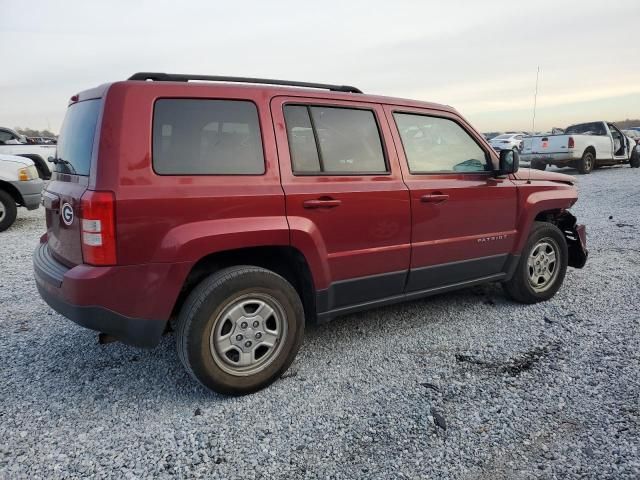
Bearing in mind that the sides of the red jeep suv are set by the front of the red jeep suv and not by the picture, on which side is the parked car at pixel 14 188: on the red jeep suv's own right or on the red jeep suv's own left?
on the red jeep suv's own left

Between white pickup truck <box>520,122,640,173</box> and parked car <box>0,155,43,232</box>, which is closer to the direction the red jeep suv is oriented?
the white pickup truck

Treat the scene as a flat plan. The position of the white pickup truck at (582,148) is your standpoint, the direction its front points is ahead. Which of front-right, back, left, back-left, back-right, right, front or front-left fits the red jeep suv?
back-right

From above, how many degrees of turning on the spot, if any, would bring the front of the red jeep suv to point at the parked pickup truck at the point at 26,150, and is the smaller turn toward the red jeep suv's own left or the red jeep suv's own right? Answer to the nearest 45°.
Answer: approximately 90° to the red jeep suv's own left

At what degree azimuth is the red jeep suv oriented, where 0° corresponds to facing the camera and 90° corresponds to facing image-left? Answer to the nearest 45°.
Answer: approximately 225°

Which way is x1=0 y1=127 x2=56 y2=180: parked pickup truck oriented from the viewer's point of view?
to the viewer's right

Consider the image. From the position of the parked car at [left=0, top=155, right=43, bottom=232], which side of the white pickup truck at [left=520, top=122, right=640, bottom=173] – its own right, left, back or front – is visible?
back

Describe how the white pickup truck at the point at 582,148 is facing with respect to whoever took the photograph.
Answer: facing away from the viewer and to the right of the viewer

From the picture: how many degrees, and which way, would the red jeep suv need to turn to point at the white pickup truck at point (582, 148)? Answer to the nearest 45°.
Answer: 0° — it already faces it

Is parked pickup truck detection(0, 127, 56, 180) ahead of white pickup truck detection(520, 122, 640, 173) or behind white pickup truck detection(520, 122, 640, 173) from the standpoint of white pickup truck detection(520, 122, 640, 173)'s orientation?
behind
